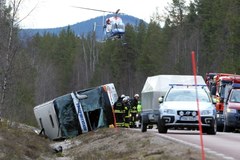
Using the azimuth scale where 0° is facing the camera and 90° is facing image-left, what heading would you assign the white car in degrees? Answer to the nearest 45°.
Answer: approximately 0°

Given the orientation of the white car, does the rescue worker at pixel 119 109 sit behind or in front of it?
behind

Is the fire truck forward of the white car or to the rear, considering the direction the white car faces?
to the rear

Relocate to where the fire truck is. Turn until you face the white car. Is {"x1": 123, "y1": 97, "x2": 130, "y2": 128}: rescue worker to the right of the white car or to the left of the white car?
right

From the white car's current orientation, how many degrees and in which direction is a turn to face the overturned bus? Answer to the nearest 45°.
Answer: approximately 135° to its right
